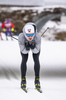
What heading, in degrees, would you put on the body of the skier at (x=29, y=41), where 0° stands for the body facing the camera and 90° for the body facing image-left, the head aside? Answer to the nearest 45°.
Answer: approximately 0°
